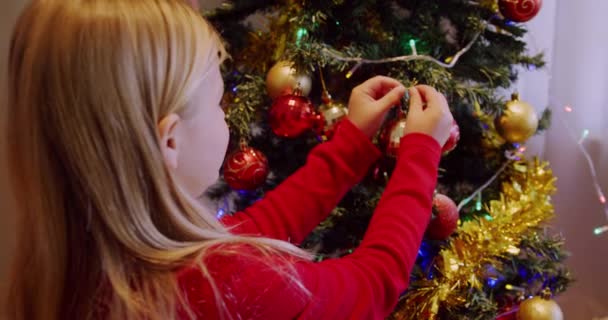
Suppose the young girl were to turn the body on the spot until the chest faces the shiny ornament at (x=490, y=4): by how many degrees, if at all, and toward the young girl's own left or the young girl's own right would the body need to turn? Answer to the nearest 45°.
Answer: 0° — they already face it

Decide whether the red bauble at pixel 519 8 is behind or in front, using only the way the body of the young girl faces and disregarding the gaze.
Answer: in front

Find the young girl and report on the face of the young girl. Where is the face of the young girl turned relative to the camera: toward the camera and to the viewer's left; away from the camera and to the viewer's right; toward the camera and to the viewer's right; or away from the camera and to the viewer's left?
away from the camera and to the viewer's right

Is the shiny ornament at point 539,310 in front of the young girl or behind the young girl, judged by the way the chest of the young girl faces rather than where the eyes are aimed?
in front

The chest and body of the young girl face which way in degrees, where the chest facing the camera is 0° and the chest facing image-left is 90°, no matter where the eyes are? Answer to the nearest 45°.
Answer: approximately 225°

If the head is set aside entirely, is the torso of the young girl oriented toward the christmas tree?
yes
